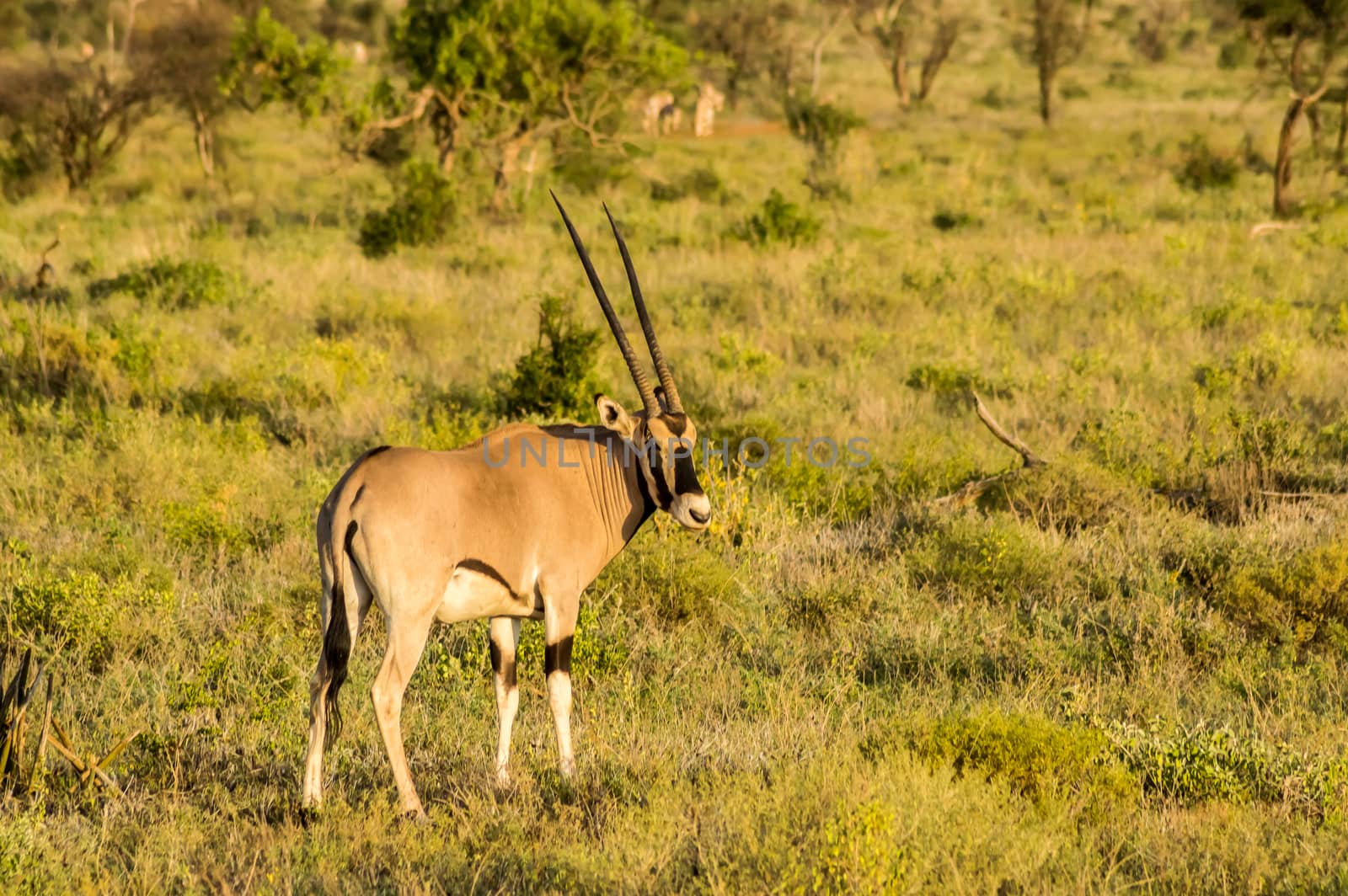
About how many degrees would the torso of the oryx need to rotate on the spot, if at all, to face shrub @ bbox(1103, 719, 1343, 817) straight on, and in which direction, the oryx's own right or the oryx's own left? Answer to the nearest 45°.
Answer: approximately 45° to the oryx's own right

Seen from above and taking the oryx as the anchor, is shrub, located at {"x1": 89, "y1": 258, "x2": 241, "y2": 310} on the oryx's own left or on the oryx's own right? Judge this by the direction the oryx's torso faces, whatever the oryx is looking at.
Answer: on the oryx's own left

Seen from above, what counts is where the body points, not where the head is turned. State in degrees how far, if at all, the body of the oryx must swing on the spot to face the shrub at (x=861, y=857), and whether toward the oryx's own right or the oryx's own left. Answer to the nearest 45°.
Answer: approximately 90° to the oryx's own right

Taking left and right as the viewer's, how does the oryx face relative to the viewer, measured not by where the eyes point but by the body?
facing away from the viewer and to the right of the viewer

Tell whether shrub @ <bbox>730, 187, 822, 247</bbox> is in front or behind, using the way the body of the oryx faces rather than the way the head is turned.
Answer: in front

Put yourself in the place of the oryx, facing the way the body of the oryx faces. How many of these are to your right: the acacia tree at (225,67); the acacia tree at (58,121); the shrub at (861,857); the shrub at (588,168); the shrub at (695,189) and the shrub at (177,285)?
1

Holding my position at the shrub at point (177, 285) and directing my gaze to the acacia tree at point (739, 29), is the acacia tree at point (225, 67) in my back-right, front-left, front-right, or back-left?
front-left

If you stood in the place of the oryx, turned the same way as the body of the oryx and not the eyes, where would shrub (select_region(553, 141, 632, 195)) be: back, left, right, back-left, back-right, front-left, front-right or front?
front-left

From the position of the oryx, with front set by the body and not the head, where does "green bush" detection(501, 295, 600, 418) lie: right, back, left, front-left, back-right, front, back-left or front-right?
front-left

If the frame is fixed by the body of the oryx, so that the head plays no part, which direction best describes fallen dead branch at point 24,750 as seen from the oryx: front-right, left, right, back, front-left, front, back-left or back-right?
back-left
